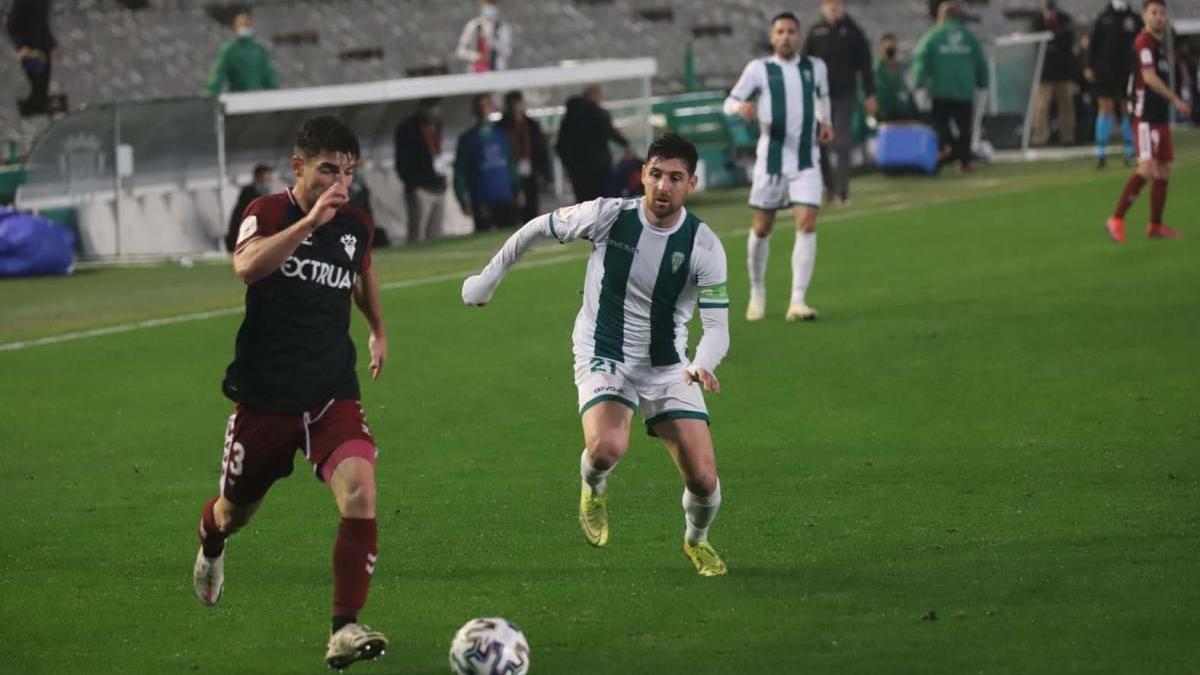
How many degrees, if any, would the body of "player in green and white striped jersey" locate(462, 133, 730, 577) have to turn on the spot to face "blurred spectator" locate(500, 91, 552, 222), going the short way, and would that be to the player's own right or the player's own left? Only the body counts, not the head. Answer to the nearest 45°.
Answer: approximately 180°

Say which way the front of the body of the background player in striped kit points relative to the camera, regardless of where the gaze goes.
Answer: toward the camera

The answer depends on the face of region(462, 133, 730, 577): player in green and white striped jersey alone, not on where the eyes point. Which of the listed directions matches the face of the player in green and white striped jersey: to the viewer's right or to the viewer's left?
to the viewer's left

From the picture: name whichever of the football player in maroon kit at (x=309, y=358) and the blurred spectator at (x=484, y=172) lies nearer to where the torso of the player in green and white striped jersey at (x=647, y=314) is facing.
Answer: the football player in maroon kit

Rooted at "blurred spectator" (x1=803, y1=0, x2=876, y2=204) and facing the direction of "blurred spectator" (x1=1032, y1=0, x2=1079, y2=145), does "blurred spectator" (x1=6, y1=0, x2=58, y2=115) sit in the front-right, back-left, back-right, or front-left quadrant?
back-left

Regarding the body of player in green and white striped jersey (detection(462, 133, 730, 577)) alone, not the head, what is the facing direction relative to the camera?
toward the camera

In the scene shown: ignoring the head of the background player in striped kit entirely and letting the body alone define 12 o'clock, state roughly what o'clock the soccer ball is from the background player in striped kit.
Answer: The soccer ball is roughly at 12 o'clock from the background player in striped kit.

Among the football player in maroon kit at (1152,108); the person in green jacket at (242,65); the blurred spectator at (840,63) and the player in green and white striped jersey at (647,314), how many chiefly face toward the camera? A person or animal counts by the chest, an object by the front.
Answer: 3

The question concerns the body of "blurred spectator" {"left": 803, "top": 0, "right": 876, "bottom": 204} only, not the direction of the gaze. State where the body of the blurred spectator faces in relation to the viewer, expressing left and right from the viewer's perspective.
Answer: facing the viewer
